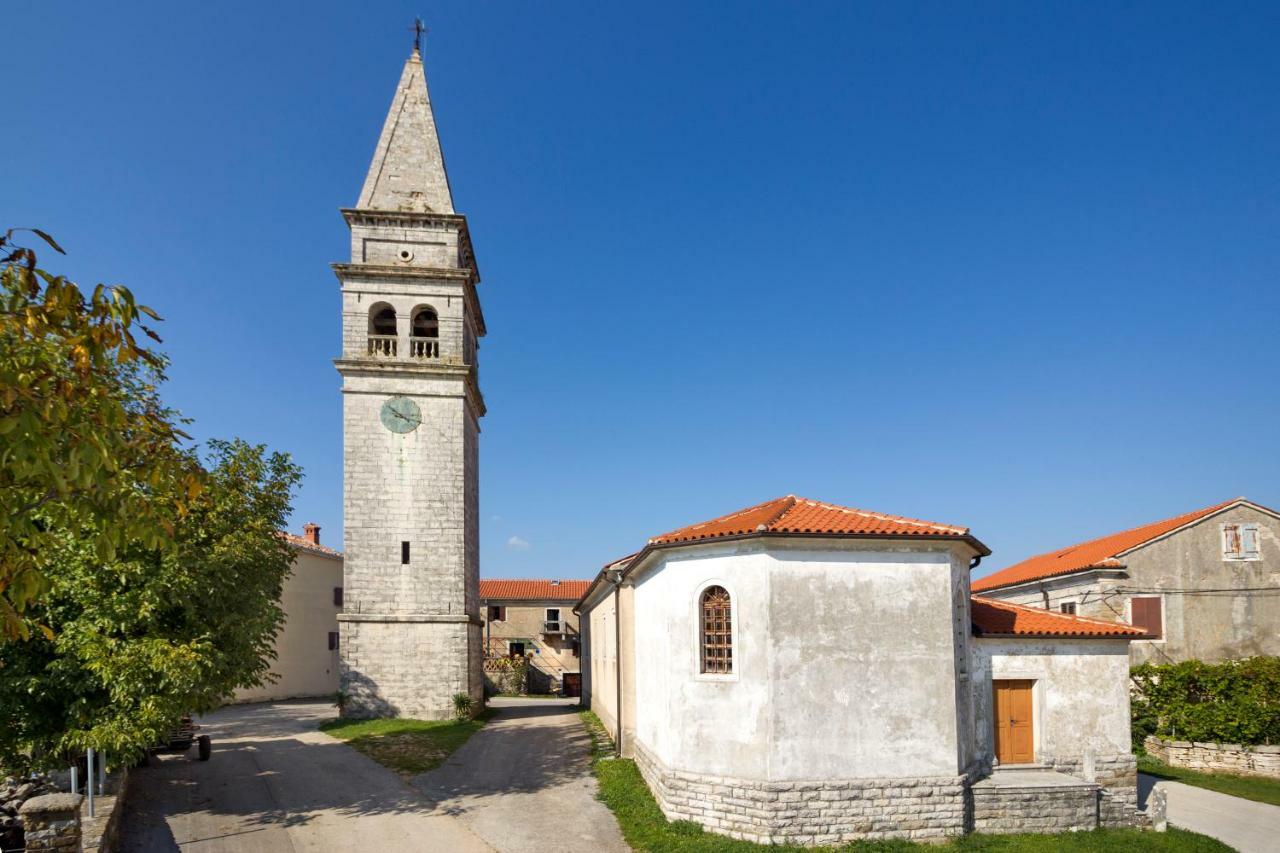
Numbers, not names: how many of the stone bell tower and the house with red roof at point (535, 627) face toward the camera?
2

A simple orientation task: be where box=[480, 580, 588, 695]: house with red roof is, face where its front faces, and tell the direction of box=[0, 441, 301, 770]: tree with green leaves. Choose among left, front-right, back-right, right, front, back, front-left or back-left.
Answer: front

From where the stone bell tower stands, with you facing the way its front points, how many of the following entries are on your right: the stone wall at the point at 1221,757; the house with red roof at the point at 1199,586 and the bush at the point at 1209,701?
0

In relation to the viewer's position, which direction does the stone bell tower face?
facing the viewer

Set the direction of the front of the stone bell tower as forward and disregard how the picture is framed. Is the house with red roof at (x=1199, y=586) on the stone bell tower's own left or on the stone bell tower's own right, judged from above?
on the stone bell tower's own left

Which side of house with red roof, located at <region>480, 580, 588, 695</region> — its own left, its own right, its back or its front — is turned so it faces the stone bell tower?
front

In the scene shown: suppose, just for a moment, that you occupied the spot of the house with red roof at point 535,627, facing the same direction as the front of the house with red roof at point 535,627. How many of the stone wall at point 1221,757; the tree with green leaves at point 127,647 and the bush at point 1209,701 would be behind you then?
0

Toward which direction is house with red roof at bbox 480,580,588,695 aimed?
toward the camera

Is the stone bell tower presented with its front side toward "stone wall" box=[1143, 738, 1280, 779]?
no

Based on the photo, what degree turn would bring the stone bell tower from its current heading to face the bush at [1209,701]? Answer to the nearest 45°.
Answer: approximately 45° to its left

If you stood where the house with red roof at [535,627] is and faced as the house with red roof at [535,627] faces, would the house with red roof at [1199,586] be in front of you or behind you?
in front

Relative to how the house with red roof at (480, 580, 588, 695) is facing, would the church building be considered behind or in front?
in front

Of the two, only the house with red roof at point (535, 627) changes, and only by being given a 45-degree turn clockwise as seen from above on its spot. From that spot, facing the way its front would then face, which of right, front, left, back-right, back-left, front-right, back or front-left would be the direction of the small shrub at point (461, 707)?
front-left

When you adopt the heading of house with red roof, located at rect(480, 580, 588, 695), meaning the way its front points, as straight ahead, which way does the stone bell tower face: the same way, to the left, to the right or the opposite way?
the same way
